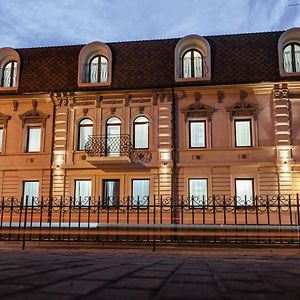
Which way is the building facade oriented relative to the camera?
toward the camera
